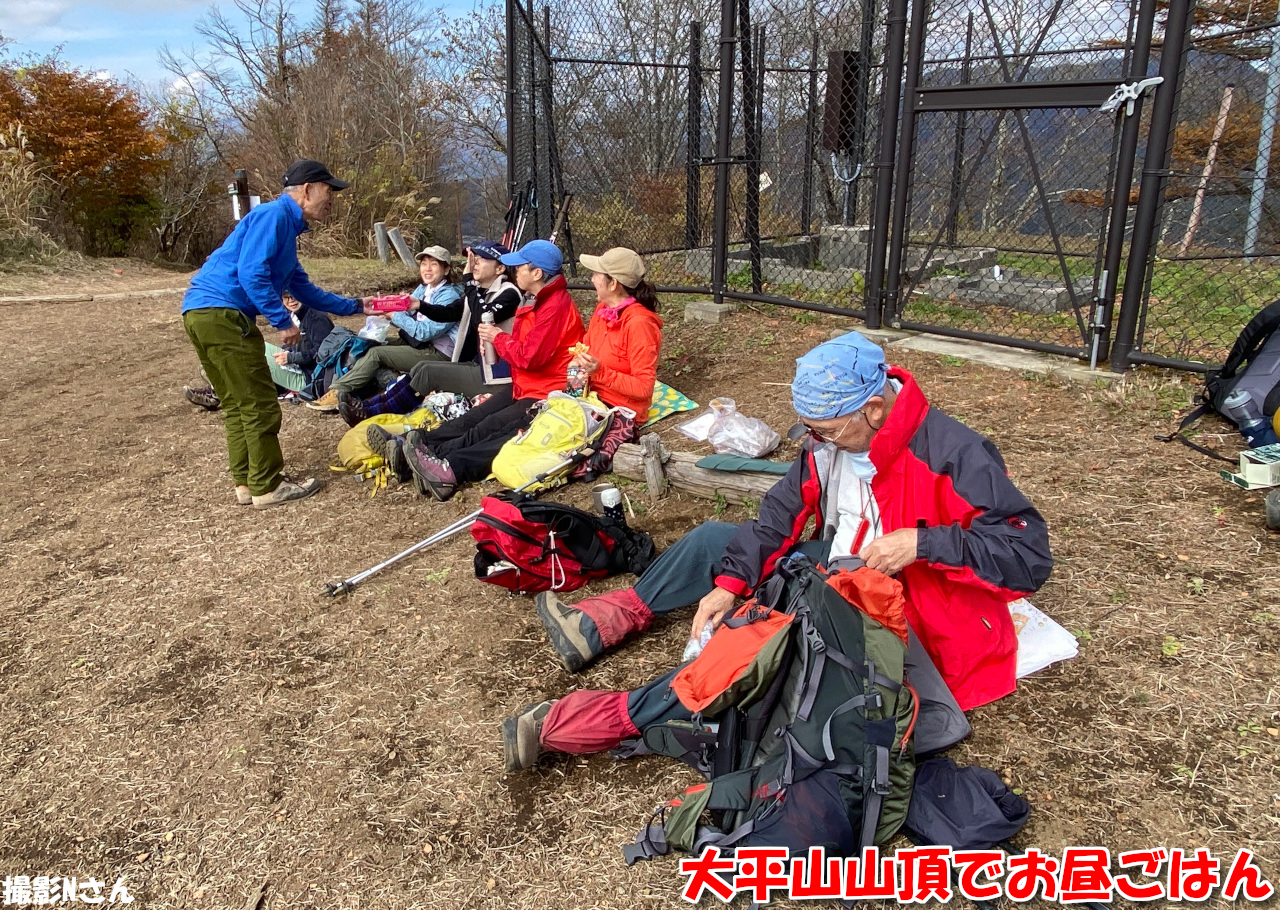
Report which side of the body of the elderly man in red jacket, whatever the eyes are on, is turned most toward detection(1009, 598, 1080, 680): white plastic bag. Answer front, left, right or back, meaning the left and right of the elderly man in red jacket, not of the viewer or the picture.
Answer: back

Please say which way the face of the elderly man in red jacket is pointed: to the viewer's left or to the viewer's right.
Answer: to the viewer's left

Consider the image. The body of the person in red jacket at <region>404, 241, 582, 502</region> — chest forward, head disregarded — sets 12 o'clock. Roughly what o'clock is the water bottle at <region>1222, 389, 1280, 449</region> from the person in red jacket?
The water bottle is roughly at 7 o'clock from the person in red jacket.

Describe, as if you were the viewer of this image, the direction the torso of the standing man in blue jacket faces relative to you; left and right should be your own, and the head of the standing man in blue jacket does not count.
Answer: facing to the right of the viewer

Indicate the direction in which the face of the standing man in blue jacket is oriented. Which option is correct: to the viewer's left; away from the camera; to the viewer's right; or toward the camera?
to the viewer's right

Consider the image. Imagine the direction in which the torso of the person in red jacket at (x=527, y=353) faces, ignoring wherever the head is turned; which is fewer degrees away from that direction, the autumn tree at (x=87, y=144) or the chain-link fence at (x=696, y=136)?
the autumn tree

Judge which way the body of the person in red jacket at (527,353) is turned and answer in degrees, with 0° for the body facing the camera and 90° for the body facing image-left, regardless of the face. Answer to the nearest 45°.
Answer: approximately 90°

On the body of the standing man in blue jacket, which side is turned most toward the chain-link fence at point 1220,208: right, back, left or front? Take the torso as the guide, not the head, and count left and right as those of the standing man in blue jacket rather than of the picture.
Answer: front

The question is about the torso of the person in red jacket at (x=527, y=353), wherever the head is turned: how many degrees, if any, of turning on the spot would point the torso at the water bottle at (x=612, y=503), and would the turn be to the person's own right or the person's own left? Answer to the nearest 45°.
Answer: approximately 90° to the person's own left

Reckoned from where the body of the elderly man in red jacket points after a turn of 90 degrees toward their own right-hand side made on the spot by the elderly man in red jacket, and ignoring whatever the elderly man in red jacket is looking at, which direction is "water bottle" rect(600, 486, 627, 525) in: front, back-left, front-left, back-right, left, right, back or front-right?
front

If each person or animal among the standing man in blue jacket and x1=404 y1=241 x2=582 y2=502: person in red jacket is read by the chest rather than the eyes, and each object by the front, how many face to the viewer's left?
1

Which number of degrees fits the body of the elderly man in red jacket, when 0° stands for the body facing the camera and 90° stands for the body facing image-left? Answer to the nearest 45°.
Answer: approximately 45°

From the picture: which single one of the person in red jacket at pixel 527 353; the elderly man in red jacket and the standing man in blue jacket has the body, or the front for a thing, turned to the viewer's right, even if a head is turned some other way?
the standing man in blue jacket

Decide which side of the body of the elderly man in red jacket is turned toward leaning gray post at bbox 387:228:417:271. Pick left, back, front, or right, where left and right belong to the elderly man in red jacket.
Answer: right

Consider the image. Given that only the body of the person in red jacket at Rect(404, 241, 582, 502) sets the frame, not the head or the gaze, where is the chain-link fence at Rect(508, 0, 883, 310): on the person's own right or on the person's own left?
on the person's own right
